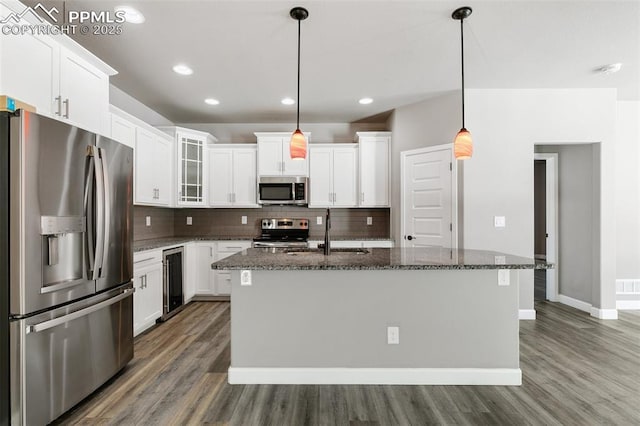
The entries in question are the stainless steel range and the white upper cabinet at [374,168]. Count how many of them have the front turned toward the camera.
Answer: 2

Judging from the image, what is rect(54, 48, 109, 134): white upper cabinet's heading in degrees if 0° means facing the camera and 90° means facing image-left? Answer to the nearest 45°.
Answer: approximately 315°

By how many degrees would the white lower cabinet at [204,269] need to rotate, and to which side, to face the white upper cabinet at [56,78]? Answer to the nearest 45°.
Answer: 0° — it already faces it

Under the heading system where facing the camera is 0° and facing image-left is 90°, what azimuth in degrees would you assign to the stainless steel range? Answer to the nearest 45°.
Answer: approximately 0°

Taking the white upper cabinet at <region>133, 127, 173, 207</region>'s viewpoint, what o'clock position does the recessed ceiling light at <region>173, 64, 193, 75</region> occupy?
The recessed ceiling light is roughly at 1 o'clock from the white upper cabinet.

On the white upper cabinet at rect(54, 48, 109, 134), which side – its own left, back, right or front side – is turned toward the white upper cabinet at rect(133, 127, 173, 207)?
left
